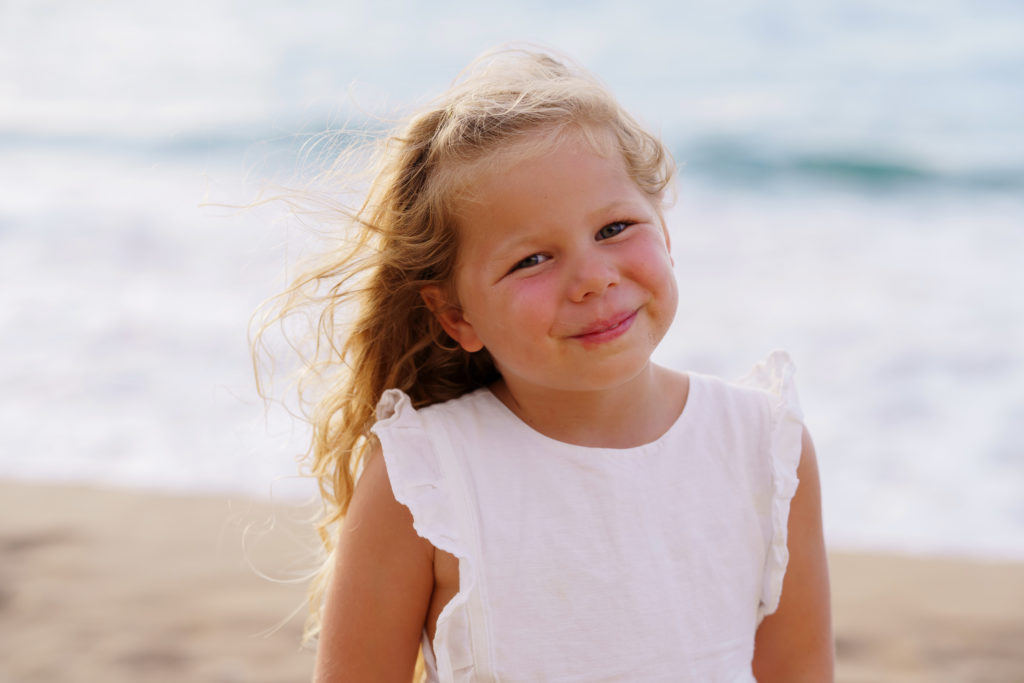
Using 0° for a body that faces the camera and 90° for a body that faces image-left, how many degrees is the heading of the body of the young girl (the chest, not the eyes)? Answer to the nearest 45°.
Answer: approximately 0°
